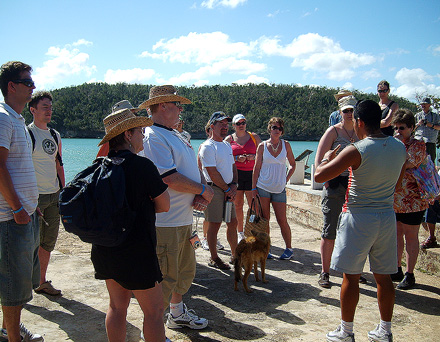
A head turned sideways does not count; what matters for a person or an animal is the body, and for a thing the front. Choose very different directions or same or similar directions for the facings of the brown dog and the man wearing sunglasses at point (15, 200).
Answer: same or similar directions

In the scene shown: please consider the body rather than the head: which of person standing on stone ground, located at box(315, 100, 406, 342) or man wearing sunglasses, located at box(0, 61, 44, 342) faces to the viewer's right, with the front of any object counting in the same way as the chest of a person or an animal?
the man wearing sunglasses

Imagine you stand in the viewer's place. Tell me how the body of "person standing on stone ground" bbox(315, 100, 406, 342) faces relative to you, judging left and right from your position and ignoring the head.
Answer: facing away from the viewer and to the left of the viewer

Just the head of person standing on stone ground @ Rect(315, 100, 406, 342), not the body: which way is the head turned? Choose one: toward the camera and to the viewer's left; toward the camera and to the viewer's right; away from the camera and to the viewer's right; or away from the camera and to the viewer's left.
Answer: away from the camera and to the viewer's left

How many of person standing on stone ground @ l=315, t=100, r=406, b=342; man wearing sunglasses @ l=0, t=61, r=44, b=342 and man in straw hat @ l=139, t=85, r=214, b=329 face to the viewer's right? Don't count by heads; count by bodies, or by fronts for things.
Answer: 2

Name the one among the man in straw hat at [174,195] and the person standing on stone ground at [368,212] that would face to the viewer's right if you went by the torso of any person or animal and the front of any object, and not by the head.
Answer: the man in straw hat

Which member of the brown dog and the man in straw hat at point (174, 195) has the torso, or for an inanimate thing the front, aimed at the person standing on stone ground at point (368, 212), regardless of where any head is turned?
the man in straw hat

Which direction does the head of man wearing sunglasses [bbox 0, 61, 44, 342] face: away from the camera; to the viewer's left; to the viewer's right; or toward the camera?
to the viewer's right

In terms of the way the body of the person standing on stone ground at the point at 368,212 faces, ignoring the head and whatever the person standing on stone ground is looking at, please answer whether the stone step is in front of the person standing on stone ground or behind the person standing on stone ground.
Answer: in front

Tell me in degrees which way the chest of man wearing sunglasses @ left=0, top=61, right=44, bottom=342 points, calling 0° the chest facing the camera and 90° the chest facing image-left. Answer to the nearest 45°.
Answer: approximately 270°

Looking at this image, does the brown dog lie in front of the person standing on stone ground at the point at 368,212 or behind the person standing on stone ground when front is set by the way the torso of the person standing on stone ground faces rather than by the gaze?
in front

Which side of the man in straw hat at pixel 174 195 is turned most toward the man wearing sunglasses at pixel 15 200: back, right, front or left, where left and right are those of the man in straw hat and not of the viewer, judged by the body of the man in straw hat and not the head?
back

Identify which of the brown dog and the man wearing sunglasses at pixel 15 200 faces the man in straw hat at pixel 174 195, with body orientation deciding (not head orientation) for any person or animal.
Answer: the man wearing sunglasses

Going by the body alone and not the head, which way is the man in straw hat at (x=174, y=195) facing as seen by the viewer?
to the viewer's right
